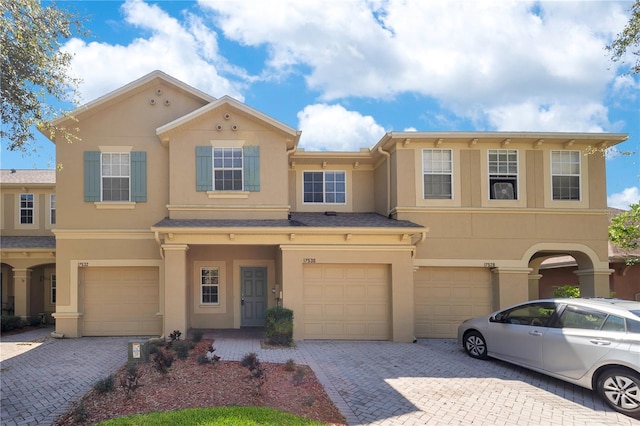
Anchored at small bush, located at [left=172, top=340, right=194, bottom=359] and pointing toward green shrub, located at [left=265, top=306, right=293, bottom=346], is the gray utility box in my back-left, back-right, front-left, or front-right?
back-left

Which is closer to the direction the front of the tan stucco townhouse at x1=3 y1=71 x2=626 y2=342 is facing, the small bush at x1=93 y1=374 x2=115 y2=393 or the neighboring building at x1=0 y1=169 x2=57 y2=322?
the small bush

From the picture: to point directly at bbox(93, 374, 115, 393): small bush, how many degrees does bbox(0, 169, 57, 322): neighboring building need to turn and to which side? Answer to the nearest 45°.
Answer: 0° — it already faces it

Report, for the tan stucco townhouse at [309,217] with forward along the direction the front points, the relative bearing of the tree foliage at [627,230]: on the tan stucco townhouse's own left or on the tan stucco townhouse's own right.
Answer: on the tan stucco townhouse's own left

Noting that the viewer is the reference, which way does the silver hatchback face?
facing away from the viewer and to the left of the viewer

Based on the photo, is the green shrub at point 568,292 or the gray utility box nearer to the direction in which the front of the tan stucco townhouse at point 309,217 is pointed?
the gray utility box

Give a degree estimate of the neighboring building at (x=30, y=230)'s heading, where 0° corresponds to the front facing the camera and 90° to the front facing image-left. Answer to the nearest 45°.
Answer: approximately 0°

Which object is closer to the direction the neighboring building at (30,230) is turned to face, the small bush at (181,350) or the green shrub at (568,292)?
the small bush

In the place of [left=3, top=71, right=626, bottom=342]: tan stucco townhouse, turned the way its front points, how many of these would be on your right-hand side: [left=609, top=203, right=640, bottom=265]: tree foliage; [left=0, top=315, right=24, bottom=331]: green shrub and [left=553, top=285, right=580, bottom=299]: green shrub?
1

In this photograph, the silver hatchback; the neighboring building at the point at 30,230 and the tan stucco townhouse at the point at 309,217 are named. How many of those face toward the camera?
2
